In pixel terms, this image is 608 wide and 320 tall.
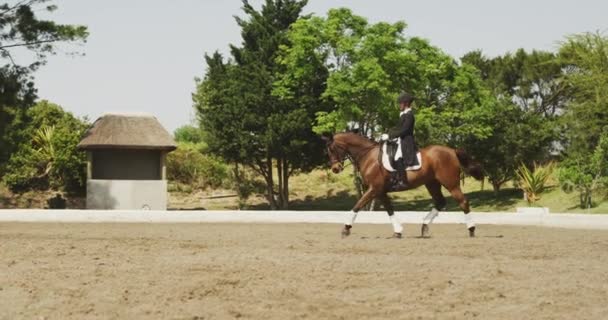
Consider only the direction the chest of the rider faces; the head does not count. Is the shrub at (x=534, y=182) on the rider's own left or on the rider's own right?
on the rider's own right

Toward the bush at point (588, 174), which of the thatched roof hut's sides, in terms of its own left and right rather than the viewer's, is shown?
left

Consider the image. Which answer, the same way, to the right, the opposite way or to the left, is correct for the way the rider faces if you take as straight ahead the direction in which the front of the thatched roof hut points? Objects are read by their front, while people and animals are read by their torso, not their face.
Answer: to the right

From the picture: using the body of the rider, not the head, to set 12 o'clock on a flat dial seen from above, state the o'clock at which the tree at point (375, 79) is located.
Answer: The tree is roughly at 3 o'clock from the rider.

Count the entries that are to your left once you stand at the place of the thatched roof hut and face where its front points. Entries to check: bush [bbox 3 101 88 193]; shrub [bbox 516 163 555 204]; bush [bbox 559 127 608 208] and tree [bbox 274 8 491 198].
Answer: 3

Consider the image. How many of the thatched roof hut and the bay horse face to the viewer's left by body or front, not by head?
1

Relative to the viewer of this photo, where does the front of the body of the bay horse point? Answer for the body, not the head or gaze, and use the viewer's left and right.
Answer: facing to the left of the viewer

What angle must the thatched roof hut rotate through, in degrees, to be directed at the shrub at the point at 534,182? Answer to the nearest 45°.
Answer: approximately 90° to its left

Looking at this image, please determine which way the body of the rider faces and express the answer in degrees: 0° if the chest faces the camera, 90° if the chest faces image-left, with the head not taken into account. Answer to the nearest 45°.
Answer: approximately 90°
